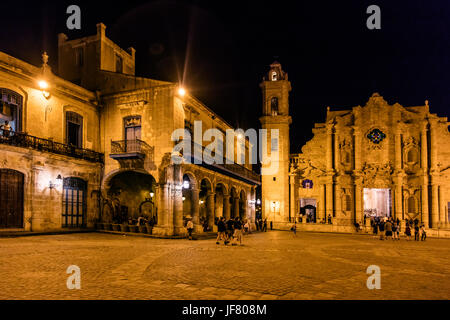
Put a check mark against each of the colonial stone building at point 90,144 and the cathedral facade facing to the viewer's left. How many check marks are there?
0

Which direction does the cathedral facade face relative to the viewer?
toward the camera

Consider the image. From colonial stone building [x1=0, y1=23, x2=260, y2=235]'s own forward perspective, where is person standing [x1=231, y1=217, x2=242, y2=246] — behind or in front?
in front

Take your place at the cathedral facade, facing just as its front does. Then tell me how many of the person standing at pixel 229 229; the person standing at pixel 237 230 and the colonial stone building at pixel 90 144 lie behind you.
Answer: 0
